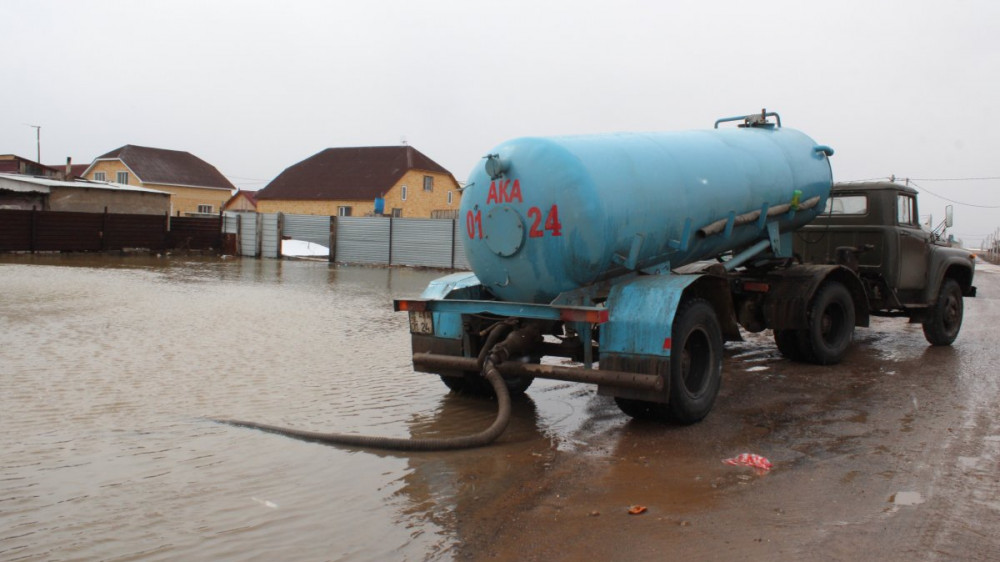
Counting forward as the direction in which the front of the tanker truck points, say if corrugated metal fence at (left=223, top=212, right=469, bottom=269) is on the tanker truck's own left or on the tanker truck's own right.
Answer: on the tanker truck's own left

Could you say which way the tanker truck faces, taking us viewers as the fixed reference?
facing away from the viewer and to the right of the viewer
